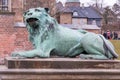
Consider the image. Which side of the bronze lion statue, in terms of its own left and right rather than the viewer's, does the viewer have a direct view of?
left
